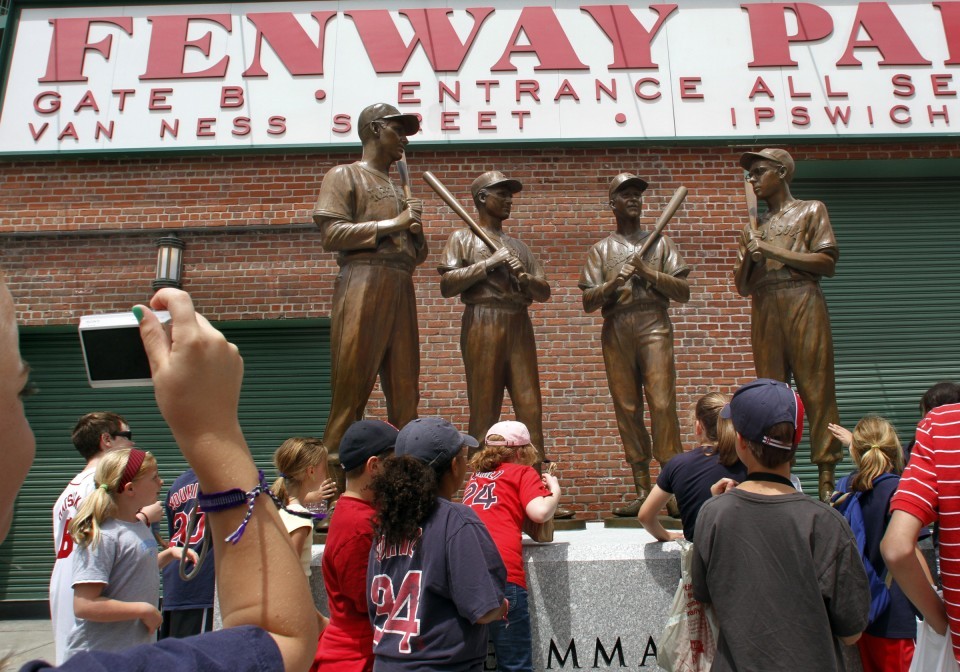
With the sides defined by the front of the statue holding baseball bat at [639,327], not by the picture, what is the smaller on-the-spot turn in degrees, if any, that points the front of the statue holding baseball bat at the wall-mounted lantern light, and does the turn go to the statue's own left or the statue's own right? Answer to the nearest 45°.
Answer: approximately 135° to the statue's own right

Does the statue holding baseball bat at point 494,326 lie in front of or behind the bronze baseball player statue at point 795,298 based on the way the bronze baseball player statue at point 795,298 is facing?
in front

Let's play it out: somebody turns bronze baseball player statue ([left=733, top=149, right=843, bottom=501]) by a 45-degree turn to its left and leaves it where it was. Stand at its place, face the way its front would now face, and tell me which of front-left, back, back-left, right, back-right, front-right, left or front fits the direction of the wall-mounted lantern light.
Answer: right

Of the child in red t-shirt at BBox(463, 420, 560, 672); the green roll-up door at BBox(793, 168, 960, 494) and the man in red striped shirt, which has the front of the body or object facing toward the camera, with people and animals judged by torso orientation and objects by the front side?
the green roll-up door

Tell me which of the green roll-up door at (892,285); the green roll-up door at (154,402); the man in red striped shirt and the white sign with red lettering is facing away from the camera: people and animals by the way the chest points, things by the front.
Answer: the man in red striped shirt

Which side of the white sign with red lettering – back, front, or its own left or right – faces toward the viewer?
front

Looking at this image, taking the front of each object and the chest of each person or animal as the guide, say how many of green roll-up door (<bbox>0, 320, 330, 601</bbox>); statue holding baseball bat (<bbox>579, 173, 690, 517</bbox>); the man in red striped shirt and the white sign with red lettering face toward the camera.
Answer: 3

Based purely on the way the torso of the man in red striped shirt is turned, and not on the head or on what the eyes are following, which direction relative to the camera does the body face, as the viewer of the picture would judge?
away from the camera

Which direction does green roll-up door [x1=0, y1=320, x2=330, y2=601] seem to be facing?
toward the camera

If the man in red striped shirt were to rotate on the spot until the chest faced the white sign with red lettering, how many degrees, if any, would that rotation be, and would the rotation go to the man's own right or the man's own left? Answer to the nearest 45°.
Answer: approximately 45° to the man's own left

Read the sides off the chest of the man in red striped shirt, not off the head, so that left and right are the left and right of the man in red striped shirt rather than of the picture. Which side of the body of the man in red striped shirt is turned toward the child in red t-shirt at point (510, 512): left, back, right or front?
left

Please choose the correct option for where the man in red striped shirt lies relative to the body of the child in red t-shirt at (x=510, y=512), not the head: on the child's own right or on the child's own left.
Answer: on the child's own right

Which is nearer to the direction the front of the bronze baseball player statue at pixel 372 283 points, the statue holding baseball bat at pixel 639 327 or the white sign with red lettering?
the statue holding baseball bat

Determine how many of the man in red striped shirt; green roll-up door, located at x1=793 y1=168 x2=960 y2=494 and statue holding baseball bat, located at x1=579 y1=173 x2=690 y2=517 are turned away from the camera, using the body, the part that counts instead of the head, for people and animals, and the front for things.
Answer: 1

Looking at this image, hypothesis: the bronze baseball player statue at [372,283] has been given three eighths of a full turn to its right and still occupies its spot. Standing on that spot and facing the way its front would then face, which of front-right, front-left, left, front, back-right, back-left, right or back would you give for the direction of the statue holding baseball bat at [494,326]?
back

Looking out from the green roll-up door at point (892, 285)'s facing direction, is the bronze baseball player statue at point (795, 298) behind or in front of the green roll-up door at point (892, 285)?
in front

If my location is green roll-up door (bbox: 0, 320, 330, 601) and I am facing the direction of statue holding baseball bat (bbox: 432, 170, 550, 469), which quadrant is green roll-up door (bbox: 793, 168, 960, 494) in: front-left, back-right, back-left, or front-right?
front-left

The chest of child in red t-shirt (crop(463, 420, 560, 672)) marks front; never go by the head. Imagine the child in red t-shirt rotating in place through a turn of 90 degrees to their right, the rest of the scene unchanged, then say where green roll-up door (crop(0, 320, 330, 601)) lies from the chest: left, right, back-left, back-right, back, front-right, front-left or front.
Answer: back
